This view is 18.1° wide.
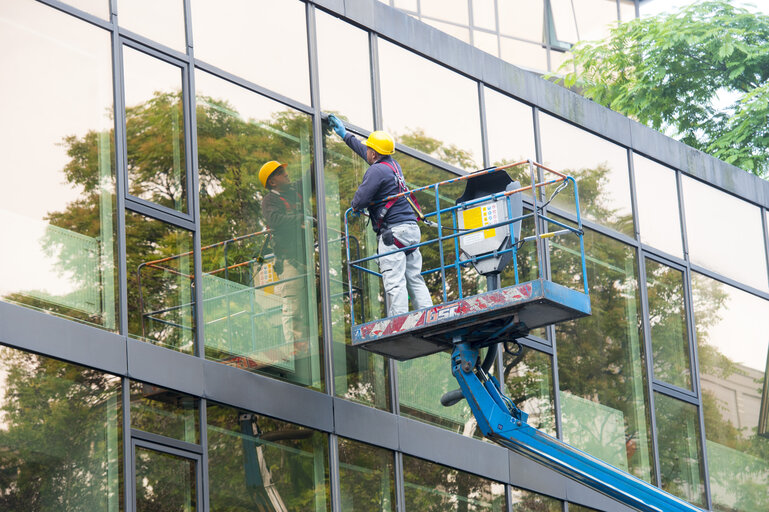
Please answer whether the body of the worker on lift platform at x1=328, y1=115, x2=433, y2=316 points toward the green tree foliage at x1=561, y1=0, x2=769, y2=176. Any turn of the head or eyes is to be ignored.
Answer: no

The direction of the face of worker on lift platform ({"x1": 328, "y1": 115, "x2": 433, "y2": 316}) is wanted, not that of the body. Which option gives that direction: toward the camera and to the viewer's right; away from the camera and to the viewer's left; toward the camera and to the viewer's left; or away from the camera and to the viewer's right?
away from the camera and to the viewer's left

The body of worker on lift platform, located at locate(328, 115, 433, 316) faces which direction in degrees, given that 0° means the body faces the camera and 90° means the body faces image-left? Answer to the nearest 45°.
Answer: approximately 135°
